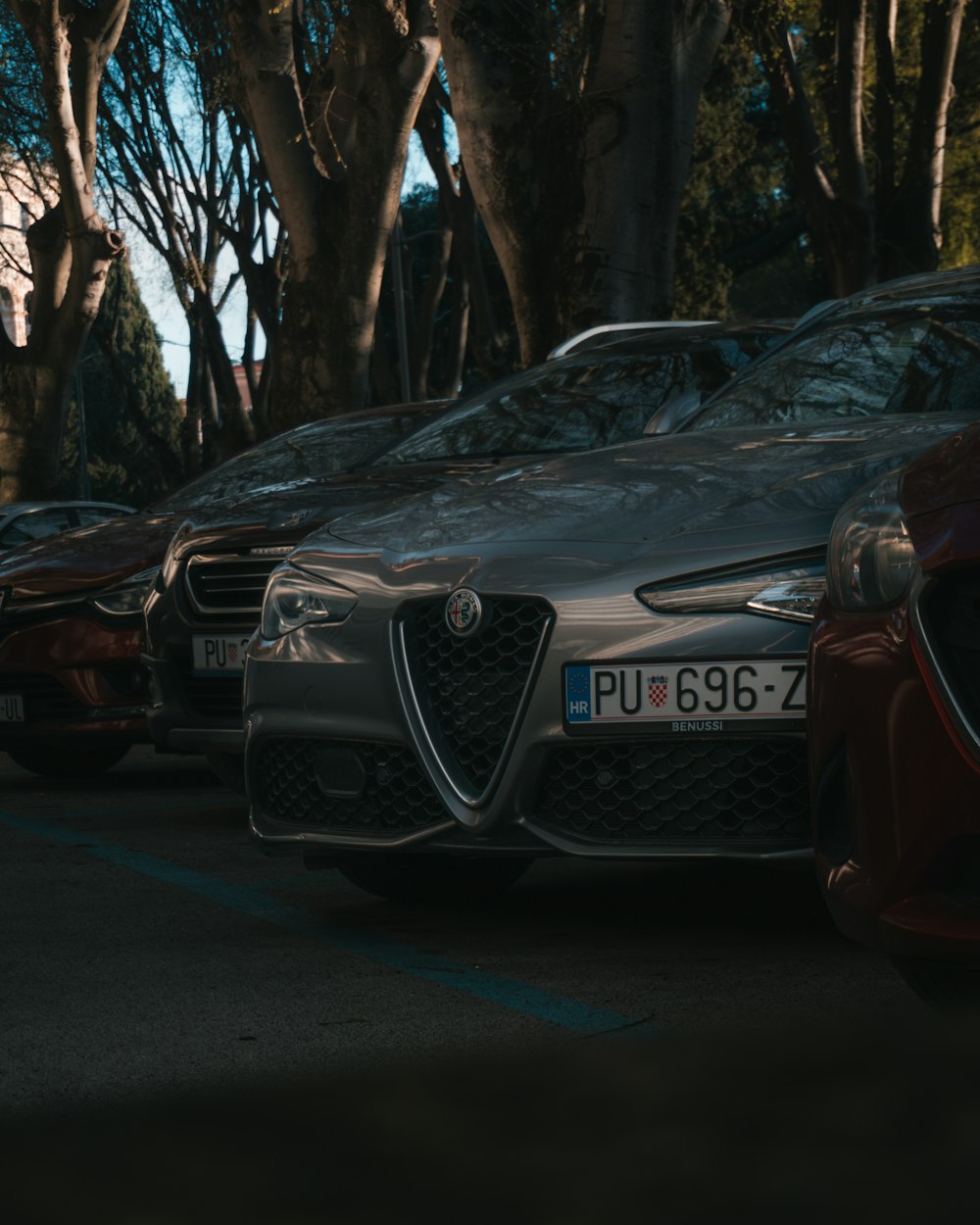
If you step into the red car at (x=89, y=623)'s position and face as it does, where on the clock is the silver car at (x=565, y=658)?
The silver car is roughly at 10 o'clock from the red car.

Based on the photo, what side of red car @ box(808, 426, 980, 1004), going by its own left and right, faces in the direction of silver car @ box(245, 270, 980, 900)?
right

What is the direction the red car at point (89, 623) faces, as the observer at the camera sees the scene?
facing the viewer and to the left of the viewer

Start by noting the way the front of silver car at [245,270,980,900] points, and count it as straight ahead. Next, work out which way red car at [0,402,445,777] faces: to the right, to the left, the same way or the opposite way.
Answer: the same way

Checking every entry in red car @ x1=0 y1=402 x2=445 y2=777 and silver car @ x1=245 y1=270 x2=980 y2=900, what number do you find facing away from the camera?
0

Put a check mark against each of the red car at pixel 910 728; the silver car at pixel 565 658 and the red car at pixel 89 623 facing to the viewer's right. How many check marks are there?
0

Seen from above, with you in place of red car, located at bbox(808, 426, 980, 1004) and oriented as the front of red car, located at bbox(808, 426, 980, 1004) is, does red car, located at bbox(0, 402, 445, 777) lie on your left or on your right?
on your right

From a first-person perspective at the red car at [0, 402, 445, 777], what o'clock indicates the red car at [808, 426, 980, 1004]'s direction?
the red car at [808, 426, 980, 1004] is roughly at 10 o'clock from the red car at [0, 402, 445, 777].

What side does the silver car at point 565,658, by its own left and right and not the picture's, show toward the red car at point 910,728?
left

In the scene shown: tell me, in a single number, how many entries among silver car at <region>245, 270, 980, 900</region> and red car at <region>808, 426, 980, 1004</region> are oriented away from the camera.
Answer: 0

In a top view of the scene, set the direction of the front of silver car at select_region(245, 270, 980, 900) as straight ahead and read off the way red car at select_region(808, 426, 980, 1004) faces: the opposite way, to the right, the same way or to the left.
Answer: the same way

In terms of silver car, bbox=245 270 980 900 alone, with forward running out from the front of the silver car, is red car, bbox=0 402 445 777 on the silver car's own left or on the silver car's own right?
on the silver car's own right
